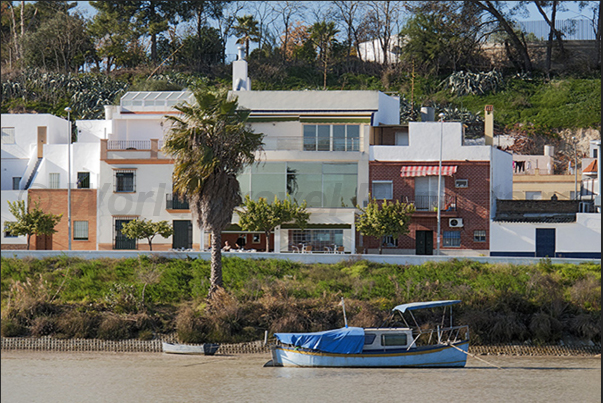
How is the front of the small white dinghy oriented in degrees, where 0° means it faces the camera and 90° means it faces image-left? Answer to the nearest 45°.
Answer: approximately 90°

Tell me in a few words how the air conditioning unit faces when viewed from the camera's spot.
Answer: facing the viewer

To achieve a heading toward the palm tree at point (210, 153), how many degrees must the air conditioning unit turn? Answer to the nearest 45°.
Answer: approximately 45° to its right

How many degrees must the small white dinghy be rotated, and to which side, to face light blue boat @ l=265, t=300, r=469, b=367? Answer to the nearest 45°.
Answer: approximately 135° to its left

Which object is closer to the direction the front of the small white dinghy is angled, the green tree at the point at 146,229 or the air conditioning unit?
the green tree

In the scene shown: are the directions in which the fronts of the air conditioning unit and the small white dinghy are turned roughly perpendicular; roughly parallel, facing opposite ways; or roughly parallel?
roughly perpendicular

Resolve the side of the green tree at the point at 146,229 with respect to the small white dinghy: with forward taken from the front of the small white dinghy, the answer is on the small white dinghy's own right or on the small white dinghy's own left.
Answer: on the small white dinghy's own right

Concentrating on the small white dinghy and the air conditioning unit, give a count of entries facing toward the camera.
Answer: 1

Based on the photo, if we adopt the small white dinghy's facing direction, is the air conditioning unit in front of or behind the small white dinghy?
behind

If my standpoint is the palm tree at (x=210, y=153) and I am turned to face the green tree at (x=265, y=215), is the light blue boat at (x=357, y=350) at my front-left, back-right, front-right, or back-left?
back-right

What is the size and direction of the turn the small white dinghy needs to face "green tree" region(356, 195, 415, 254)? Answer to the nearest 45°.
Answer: approximately 135° to its right

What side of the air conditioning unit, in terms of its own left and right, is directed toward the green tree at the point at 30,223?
right

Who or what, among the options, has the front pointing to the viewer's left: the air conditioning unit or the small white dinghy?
the small white dinghy

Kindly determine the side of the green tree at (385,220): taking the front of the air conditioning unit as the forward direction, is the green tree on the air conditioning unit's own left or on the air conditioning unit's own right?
on the air conditioning unit's own right
